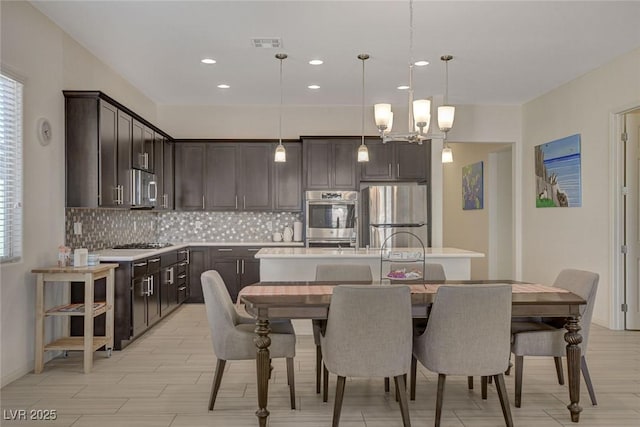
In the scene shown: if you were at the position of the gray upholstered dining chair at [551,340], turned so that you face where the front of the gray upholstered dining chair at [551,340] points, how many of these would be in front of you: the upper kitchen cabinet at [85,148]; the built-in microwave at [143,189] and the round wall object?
3

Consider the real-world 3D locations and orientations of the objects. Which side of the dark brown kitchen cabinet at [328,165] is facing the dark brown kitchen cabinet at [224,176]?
right

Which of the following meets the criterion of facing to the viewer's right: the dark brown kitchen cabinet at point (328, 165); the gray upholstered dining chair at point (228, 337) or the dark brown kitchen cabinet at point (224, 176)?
the gray upholstered dining chair

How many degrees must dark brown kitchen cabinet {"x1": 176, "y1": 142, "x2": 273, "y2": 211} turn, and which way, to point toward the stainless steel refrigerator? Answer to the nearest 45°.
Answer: approximately 45° to its left

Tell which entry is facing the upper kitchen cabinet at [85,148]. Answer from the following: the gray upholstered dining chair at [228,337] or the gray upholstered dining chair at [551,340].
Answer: the gray upholstered dining chair at [551,340]

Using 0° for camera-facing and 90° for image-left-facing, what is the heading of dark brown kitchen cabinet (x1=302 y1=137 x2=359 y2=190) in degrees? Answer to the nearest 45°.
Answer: approximately 0°

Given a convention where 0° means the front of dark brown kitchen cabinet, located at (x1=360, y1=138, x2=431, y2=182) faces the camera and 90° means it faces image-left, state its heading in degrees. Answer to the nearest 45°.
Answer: approximately 0°

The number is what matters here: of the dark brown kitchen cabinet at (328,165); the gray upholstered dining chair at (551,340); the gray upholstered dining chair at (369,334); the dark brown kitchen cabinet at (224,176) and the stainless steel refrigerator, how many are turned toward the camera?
3

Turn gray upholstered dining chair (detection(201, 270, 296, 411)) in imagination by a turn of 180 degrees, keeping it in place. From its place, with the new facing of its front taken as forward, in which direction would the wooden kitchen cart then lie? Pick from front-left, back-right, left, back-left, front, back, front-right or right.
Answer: front-right

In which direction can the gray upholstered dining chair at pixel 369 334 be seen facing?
away from the camera

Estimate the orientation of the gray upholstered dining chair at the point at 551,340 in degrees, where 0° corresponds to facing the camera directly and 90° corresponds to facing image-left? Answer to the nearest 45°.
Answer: approximately 90°

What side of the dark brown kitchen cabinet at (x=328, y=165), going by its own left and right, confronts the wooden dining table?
front

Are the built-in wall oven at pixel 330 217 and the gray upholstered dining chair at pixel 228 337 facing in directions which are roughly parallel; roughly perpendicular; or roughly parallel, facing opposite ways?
roughly perpendicular
